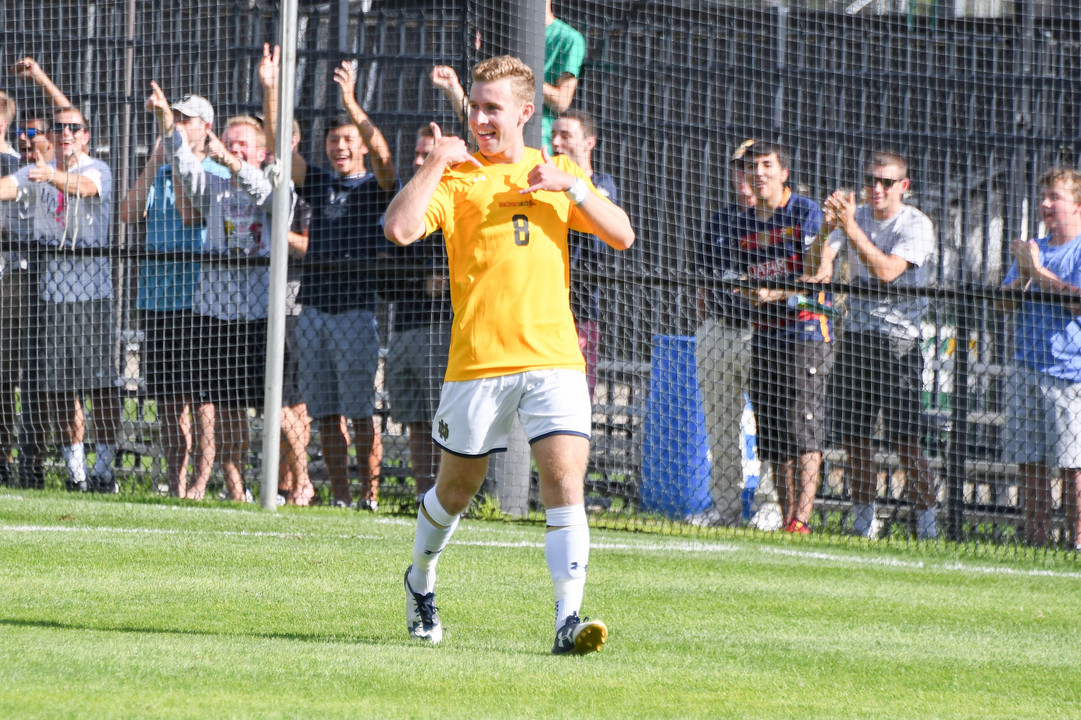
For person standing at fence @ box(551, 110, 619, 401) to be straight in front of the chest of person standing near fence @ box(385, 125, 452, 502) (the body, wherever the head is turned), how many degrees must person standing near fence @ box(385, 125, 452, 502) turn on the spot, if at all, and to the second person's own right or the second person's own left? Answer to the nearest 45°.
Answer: approximately 90° to the second person's own left

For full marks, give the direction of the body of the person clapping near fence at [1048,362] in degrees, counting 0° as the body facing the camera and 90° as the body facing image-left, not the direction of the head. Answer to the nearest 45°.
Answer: approximately 45°

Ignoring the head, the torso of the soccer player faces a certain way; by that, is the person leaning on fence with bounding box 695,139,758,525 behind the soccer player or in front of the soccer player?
behind

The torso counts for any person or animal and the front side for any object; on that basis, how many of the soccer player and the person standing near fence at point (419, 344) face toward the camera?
2

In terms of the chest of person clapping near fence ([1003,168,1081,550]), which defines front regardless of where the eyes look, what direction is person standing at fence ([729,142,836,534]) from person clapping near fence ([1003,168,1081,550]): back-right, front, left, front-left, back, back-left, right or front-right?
front-right

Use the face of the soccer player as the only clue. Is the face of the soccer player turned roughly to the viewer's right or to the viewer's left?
to the viewer's left

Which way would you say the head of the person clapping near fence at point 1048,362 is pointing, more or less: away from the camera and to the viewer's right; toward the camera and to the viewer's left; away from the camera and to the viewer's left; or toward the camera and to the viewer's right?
toward the camera and to the viewer's left

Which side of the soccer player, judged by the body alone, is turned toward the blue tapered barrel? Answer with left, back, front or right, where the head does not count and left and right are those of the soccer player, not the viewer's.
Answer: back

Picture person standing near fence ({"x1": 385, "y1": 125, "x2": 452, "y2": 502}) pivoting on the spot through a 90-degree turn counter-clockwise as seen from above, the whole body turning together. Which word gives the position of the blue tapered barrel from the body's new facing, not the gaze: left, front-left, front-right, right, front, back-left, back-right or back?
front

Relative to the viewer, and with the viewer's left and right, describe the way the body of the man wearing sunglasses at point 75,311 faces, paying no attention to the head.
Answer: facing the viewer

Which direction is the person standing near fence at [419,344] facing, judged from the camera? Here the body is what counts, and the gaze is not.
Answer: toward the camera

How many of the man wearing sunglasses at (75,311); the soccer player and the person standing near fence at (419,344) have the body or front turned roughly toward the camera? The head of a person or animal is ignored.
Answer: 3

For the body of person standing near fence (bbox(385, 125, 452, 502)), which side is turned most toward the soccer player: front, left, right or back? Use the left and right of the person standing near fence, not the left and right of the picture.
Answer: front

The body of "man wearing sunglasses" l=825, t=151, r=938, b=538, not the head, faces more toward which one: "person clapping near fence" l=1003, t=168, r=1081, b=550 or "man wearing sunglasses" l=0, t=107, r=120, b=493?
the man wearing sunglasses

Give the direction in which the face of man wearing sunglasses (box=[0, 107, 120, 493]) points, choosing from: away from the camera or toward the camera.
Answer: toward the camera

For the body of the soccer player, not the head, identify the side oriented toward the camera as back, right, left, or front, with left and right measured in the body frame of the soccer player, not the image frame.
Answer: front

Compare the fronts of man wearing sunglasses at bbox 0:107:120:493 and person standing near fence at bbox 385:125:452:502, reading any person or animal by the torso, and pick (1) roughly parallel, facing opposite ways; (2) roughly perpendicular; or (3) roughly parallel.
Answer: roughly parallel
